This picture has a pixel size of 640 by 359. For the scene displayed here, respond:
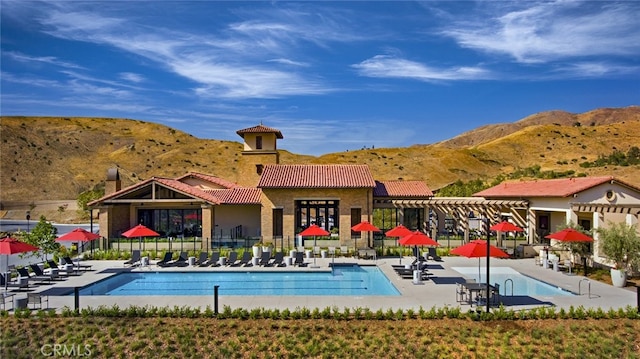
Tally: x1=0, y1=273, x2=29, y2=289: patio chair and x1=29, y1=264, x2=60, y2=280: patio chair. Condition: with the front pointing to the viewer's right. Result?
2

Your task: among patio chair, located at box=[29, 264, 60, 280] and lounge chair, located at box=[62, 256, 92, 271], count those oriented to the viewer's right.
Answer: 2

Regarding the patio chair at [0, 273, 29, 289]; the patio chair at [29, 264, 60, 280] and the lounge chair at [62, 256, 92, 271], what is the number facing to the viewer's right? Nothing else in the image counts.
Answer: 3

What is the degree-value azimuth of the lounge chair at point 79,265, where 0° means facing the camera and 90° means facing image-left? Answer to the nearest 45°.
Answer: approximately 270°

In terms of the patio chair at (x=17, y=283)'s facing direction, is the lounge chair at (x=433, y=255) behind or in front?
in front

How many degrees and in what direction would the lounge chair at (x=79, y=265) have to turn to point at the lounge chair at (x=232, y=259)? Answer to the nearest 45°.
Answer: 0° — it already faces it

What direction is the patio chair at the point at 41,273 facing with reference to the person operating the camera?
facing to the right of the viewer

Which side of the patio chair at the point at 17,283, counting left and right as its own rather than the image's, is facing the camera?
right
